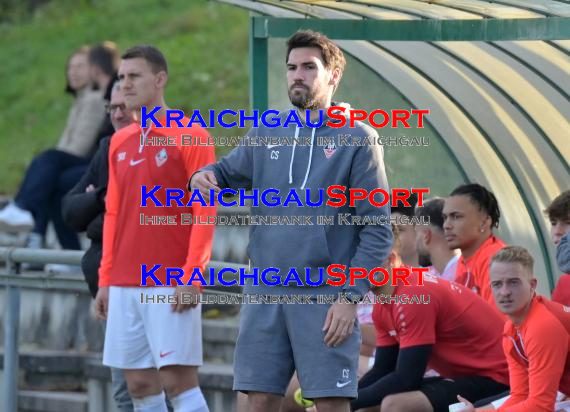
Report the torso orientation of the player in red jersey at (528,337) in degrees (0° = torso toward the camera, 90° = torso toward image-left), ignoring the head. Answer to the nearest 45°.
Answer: approximately 45°

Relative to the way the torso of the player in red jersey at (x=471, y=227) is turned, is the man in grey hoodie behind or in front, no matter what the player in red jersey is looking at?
in front

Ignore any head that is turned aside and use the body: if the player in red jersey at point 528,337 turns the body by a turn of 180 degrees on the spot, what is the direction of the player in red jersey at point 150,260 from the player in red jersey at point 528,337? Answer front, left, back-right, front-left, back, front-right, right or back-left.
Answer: back-left

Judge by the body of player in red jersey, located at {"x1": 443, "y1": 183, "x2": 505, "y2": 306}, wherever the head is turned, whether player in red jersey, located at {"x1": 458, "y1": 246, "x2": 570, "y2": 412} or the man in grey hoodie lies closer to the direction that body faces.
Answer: the man in grey hoodie

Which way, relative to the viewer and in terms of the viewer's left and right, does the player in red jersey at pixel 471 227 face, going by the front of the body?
facing the viewer and to the left of the viewer

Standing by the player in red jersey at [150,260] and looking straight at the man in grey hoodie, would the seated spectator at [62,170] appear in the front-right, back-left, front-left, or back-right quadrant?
back-left

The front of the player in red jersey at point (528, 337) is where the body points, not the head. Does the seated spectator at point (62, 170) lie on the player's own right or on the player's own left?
on the player's own right

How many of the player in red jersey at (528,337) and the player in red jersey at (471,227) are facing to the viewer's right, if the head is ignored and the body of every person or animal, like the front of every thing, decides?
0

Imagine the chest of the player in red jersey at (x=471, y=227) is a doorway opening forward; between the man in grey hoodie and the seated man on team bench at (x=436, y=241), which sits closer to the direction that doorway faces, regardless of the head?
the man in grey hoodie

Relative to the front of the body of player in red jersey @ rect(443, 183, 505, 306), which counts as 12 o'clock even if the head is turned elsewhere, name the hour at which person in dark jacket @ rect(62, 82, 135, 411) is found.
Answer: The person in dark jacket is roughly at 1 o'clock from the player in red jersey.

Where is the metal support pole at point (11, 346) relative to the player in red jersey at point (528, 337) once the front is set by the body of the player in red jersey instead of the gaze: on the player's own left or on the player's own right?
on the player's own right
